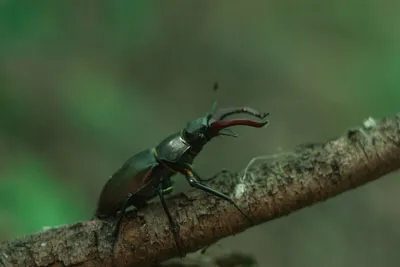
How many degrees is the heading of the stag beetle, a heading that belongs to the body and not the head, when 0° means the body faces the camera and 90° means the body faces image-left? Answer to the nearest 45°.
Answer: approximately 270°
